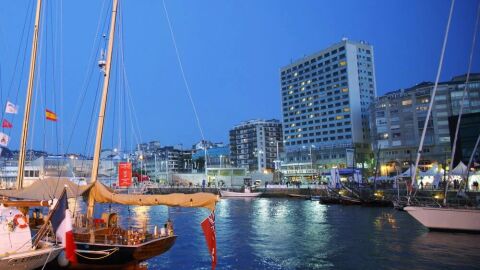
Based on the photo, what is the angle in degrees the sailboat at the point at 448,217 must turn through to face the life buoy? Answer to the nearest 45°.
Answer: approximately 45° to its left

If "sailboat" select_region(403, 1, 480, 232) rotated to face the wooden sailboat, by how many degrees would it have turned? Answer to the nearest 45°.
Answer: approximately 45° to its left

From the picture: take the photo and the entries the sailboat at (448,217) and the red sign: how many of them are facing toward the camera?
1

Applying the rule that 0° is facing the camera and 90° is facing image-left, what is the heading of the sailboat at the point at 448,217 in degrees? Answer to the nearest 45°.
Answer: approximately 90°

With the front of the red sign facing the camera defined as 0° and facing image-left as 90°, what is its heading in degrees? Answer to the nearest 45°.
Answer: approximately 0°

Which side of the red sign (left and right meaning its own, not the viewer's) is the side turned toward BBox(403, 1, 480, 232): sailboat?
front

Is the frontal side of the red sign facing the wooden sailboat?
yes

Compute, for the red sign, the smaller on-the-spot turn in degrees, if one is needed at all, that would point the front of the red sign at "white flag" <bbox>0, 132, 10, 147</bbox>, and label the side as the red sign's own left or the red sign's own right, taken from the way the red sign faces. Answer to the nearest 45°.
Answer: approximately 45° to the red sign's own right

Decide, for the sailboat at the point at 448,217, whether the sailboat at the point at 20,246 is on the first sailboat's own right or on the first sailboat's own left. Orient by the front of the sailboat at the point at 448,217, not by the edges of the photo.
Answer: on the first sailboat's own left
